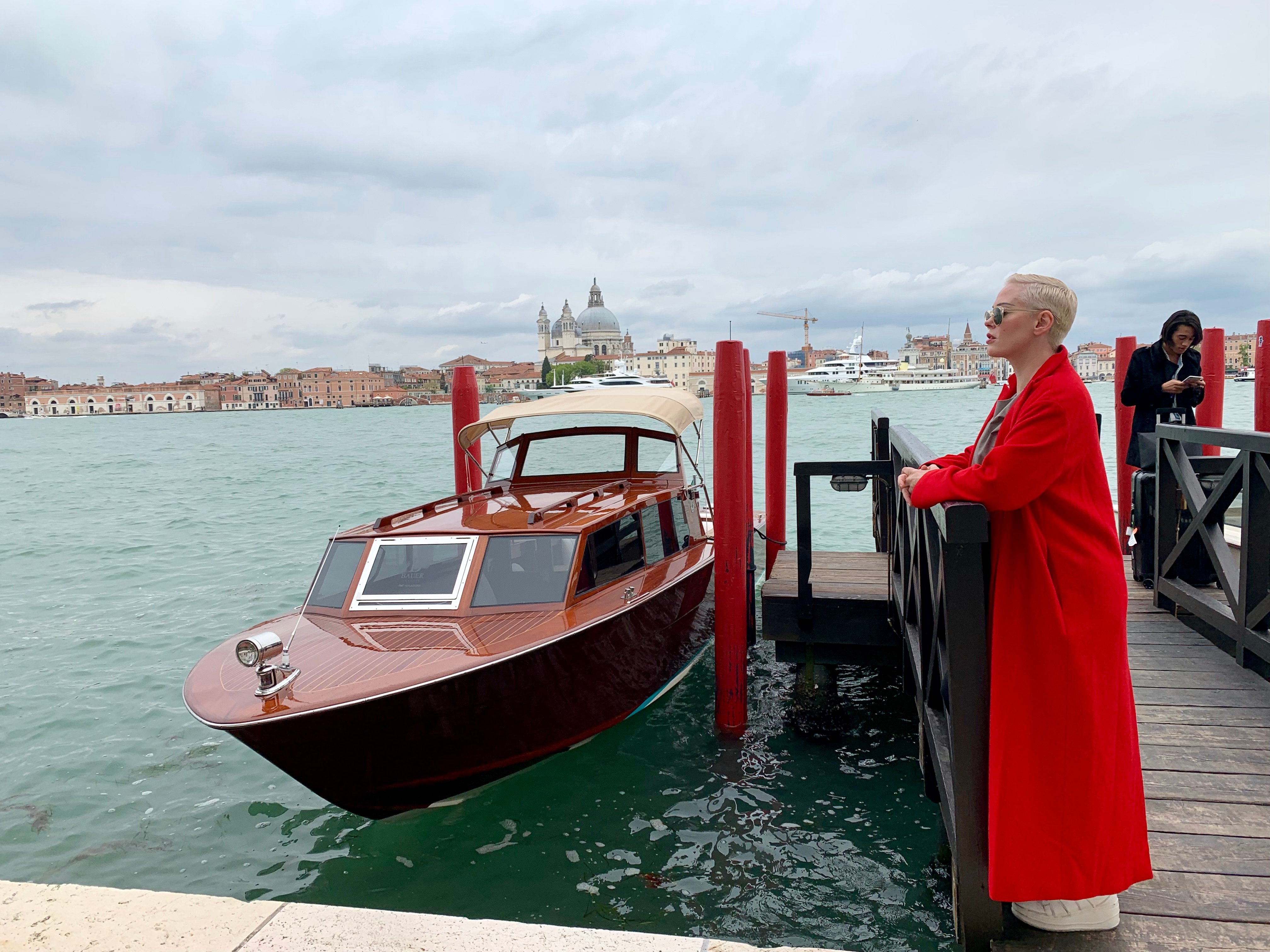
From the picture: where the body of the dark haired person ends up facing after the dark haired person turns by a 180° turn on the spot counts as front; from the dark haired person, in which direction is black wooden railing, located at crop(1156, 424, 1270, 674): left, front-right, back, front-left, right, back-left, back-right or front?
back-left

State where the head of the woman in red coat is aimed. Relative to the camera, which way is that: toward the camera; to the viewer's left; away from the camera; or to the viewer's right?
to the viewer's left

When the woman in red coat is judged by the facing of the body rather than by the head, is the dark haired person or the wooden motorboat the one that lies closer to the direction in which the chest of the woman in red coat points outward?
the wooden motorboat

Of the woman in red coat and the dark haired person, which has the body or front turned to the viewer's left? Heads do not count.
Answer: the woman in red coat

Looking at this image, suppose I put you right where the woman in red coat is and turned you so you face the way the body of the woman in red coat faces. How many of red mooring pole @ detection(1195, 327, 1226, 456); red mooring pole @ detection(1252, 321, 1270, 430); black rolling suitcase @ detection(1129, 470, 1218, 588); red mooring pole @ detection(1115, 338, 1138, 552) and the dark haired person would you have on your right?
5

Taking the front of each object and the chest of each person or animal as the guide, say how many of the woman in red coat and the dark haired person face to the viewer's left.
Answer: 1

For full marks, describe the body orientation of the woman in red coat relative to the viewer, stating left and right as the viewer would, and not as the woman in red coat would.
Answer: facing to the left of the viewer

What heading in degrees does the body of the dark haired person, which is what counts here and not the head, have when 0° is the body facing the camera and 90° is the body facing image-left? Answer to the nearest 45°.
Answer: approximately 315°

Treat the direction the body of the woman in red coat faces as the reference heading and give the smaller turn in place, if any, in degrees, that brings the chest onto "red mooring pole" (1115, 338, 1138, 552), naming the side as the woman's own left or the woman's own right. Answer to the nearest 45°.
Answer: approximately 90° to the woman's own right

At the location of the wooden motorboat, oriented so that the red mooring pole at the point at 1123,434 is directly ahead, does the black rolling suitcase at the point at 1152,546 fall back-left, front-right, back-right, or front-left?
front-right

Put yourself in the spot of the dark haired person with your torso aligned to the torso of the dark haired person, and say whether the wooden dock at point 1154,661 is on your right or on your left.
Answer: on your right
